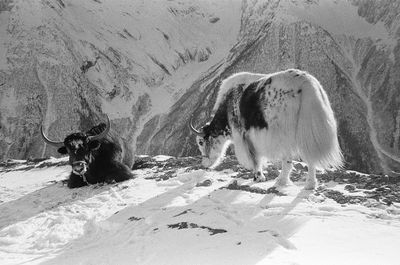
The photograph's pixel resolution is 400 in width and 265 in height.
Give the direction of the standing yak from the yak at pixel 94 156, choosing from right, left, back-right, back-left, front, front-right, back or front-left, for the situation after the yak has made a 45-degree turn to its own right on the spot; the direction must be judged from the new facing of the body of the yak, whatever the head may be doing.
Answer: back-left

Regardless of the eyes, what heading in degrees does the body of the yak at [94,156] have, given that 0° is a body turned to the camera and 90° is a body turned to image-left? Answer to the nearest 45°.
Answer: approximately 45°
